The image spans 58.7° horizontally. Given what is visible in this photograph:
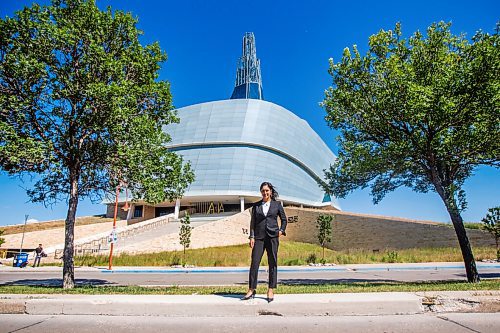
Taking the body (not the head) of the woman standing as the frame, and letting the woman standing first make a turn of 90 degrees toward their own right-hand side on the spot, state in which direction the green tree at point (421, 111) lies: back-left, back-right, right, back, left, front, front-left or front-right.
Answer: back-right

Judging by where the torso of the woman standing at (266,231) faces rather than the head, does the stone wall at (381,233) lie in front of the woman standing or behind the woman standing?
behind

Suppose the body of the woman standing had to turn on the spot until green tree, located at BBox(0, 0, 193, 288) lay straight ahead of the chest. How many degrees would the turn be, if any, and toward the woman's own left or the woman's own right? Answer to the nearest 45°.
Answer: approximately 135° to the woman's own right

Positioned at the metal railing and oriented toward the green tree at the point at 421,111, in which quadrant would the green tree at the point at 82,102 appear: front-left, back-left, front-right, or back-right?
front-right

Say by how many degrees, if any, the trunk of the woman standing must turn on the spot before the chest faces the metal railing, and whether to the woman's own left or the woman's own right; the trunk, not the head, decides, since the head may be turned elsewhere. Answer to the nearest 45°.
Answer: approximately 135° to the woman's own right

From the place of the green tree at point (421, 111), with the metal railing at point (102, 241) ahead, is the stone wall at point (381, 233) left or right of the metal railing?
right

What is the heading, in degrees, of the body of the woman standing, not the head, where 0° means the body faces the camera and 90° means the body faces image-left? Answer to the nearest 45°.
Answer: approximately 0°
